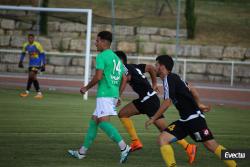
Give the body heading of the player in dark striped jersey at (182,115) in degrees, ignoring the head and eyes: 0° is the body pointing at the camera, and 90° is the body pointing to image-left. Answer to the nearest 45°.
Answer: approximately 90°

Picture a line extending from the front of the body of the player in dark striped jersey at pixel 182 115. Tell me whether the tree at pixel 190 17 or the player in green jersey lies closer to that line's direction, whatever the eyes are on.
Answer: the player in green jersey

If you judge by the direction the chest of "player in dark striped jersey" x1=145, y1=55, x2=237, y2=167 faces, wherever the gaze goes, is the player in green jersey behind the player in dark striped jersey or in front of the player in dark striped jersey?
in front

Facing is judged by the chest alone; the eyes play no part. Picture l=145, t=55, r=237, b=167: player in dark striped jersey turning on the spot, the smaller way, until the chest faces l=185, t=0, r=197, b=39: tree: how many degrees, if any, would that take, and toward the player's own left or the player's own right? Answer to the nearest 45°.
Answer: approximately 90° to the player's own right
